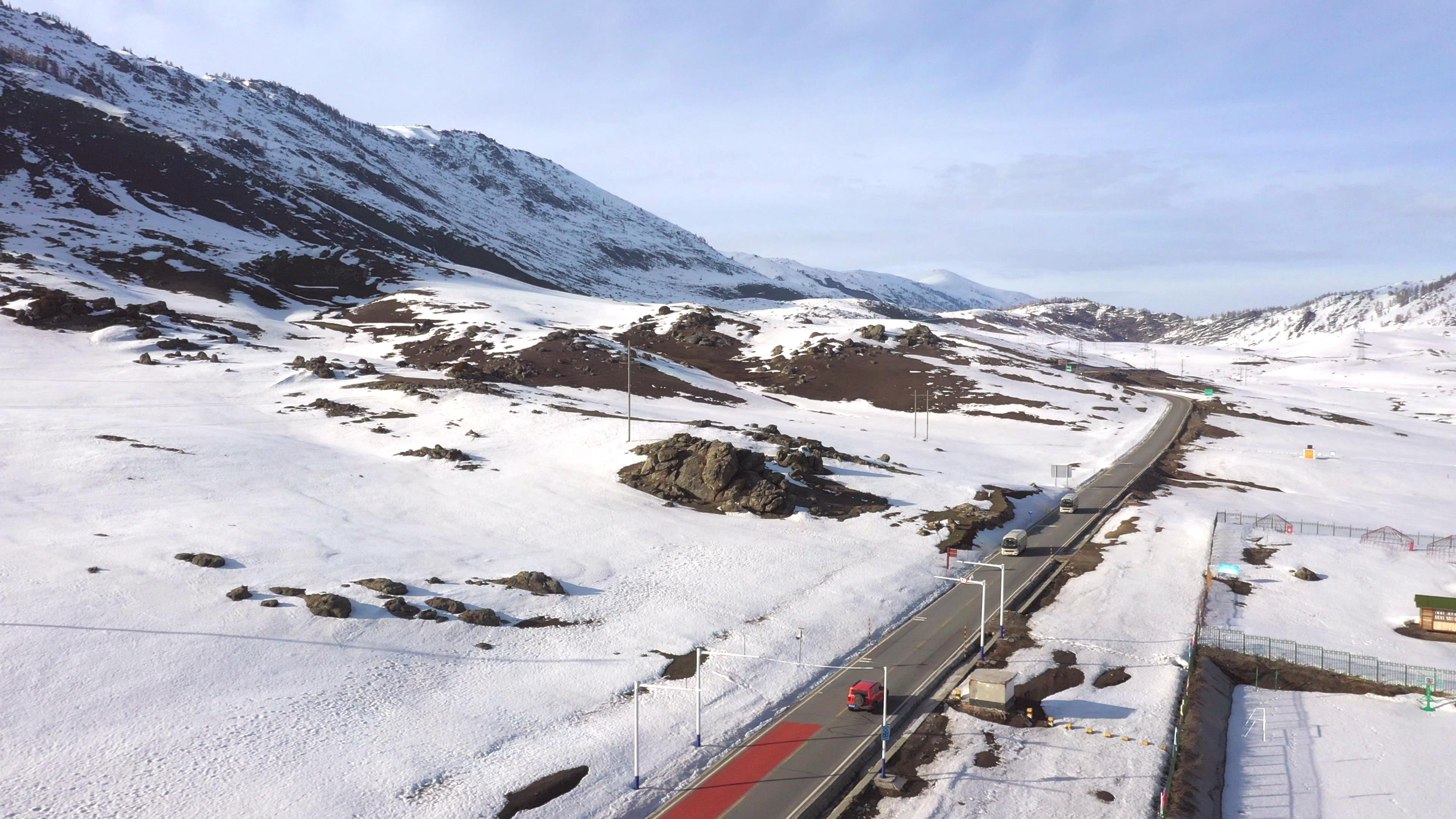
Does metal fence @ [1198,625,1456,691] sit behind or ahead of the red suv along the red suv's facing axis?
ahead

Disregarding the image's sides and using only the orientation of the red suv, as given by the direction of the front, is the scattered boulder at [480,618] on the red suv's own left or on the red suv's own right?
on the red suv's own left

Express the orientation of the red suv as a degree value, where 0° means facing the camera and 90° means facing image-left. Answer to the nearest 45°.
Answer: approximately 225°

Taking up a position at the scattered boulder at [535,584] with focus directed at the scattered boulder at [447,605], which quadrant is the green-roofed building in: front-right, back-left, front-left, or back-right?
back-left

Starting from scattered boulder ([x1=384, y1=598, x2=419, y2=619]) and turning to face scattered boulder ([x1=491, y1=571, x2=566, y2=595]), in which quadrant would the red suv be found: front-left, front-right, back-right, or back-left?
front-right

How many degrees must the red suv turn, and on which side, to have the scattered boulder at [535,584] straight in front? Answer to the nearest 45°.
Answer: approximately 90° to its left

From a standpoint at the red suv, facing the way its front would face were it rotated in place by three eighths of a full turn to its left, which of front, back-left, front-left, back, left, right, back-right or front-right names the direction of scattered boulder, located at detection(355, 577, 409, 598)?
front

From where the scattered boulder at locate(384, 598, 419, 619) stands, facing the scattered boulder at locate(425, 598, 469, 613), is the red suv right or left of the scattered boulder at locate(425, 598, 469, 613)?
right

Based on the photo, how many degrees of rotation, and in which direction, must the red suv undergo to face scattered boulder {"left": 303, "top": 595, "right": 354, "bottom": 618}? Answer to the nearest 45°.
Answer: approximately 135° to its left

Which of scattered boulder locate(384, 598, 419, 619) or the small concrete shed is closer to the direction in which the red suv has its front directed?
the small concrete shed

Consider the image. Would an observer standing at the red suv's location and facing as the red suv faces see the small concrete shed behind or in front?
in front

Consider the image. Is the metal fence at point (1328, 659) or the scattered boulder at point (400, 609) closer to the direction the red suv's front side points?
the metal fence
